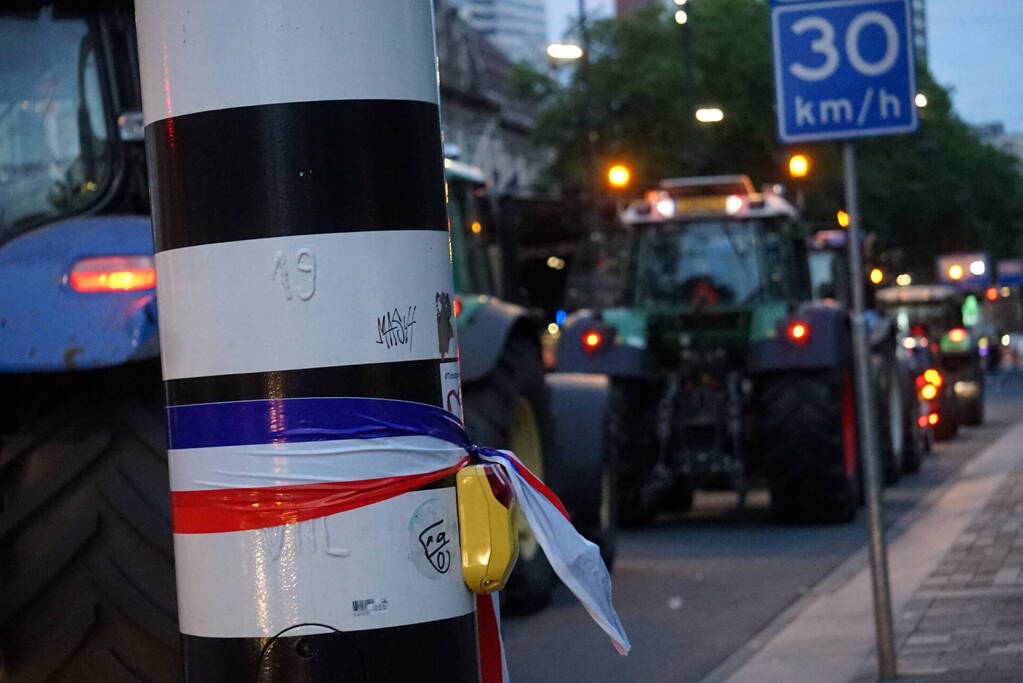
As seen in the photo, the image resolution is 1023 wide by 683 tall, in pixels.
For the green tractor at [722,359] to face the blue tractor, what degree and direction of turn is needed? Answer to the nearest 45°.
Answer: approximately 180°

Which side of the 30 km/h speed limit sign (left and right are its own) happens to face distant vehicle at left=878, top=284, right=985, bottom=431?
back

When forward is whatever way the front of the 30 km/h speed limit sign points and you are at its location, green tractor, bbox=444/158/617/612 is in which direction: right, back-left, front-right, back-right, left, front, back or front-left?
back-right

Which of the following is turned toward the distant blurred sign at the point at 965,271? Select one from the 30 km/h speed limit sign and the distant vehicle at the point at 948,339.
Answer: the distant vehicle at the point at 948,339

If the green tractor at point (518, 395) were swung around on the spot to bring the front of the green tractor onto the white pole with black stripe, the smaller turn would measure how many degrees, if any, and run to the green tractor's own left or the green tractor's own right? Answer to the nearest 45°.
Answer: approximately 135° to the green tractor's own right

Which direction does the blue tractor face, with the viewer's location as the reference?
facing away from the viewer

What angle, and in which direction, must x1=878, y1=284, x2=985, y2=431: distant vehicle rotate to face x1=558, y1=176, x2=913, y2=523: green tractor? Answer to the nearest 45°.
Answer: approximately 180°

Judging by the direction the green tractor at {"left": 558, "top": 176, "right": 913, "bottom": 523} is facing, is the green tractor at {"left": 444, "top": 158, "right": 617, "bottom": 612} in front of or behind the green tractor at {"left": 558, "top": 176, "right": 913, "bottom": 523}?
behind

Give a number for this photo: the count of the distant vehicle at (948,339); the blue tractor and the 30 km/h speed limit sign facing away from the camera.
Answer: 2

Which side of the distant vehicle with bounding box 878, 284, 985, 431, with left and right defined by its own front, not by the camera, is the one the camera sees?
back

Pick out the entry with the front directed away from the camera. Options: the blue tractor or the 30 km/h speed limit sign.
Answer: the blue tractor

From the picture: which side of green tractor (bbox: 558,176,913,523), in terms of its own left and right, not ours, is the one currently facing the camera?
back

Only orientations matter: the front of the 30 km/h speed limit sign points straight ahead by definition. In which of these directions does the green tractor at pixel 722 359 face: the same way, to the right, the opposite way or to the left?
the opposite way
